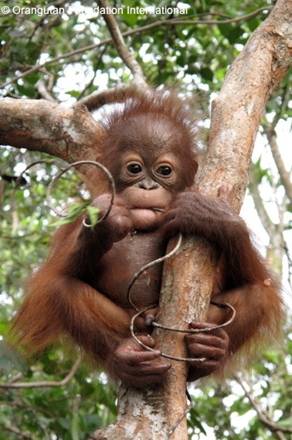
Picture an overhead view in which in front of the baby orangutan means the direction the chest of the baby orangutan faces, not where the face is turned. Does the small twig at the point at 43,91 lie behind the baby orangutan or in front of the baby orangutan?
behind

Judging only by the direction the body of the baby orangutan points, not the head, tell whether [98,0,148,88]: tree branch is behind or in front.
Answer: behind

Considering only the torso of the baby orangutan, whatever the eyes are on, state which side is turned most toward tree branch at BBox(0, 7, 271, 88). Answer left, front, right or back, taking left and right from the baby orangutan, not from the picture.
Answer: back

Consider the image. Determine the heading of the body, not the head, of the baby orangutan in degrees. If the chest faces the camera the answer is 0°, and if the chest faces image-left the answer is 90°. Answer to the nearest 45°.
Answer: approximately 0°
